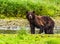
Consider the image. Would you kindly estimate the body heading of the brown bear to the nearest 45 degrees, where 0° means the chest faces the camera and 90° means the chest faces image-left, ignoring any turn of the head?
approximately 90°
